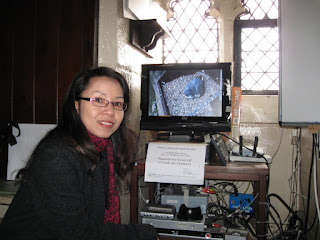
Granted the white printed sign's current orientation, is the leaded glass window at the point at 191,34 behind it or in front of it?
behind

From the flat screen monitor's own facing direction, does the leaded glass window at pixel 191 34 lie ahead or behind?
behind

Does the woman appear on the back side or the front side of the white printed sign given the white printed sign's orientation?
on the front side

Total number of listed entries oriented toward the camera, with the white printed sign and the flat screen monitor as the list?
2

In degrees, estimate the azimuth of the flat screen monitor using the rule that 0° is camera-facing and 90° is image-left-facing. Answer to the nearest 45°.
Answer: approximately 0°

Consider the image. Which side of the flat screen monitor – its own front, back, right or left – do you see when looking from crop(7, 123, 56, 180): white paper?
right

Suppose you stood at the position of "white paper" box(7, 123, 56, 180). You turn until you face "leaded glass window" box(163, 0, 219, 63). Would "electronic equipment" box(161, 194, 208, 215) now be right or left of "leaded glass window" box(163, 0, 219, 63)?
right
